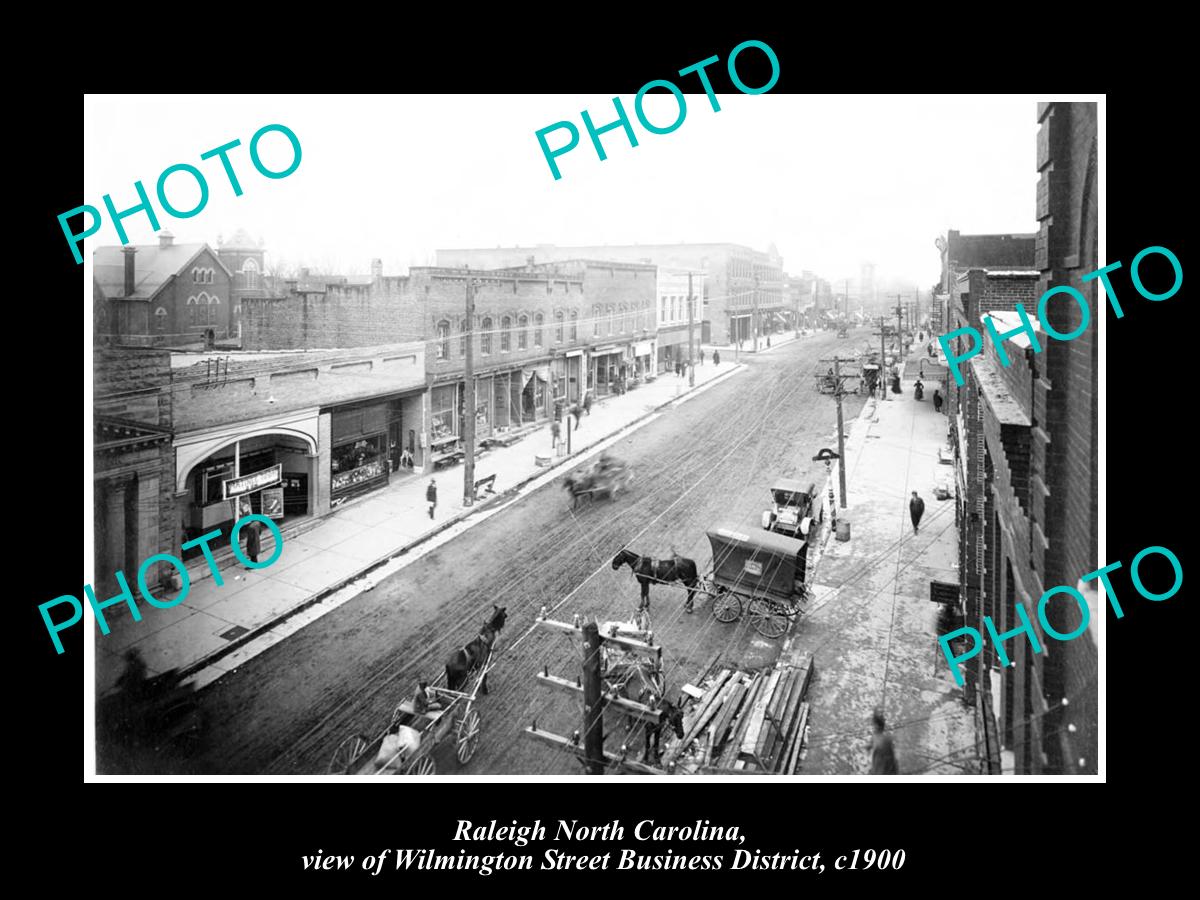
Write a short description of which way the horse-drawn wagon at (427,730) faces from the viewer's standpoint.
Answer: facing away from the viewer and to the right of the viewer

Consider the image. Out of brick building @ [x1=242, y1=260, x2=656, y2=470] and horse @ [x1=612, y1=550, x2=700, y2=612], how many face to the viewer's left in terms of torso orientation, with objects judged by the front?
1

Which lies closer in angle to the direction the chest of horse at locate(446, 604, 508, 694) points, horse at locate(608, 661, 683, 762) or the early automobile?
the early automobile

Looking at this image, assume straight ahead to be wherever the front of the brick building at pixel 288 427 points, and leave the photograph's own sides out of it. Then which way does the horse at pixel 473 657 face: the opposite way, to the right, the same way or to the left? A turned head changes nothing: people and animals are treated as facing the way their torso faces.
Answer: to the left

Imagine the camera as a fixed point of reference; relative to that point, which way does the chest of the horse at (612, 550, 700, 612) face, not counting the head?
to the viewer's left

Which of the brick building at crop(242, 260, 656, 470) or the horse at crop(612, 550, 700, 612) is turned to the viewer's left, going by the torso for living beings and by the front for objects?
the horse

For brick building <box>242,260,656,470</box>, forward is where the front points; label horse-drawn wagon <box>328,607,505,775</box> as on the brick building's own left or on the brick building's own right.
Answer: on the brick building's own right

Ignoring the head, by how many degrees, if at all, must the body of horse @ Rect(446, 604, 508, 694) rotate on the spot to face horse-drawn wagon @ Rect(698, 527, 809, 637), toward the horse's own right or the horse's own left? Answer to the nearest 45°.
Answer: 0° — it already faces it

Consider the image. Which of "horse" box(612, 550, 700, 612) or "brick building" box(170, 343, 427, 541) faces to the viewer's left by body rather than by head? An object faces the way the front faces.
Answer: the horse
